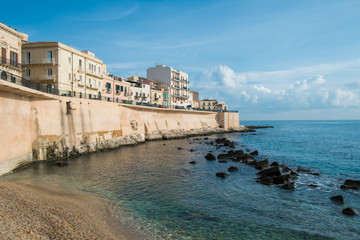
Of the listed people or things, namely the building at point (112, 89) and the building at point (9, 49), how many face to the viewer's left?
0

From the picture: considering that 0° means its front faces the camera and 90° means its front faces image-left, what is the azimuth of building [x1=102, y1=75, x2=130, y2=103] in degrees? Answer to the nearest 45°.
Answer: approximately 315°

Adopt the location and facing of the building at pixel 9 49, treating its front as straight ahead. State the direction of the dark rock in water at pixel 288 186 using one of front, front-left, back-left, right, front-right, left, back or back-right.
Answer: front

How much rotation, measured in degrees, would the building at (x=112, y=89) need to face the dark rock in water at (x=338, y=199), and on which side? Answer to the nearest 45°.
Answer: approximately 45° to its right

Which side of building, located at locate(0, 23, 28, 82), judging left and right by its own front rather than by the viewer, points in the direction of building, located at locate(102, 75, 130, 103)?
left

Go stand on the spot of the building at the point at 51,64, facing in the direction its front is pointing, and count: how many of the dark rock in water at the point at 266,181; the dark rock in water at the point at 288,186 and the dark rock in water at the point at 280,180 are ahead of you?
3

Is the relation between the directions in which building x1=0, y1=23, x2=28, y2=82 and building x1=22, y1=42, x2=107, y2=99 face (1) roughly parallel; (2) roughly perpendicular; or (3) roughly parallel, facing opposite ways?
roughly parallel

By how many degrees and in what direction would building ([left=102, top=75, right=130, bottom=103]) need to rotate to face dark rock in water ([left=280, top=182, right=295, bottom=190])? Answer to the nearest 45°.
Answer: approximately 45° to its right

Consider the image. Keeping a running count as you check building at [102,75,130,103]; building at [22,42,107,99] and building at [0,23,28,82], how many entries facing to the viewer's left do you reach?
0

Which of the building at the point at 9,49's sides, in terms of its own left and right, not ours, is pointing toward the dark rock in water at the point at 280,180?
front

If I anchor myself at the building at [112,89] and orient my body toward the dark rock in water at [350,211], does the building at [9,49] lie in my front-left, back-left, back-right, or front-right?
front-right

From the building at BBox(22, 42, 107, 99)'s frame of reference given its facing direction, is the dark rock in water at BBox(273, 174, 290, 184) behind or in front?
in front

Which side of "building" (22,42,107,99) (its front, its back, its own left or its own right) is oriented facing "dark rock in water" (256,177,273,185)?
front

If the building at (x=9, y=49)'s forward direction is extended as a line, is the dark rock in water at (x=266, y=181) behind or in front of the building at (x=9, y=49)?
in front

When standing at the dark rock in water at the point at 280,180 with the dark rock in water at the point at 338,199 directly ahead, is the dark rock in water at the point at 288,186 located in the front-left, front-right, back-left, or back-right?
front-right
